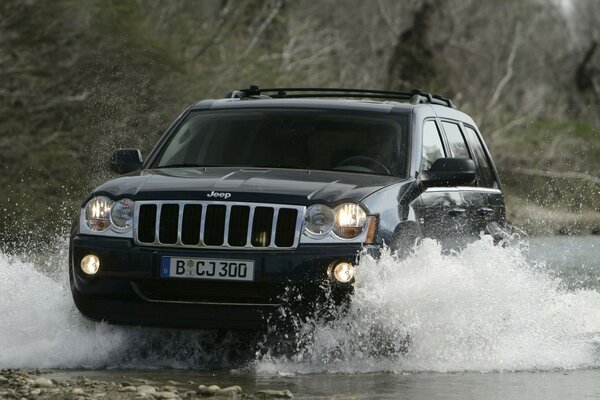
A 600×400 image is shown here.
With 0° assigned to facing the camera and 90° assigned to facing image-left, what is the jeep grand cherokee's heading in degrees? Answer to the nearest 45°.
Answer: approximately 45°
